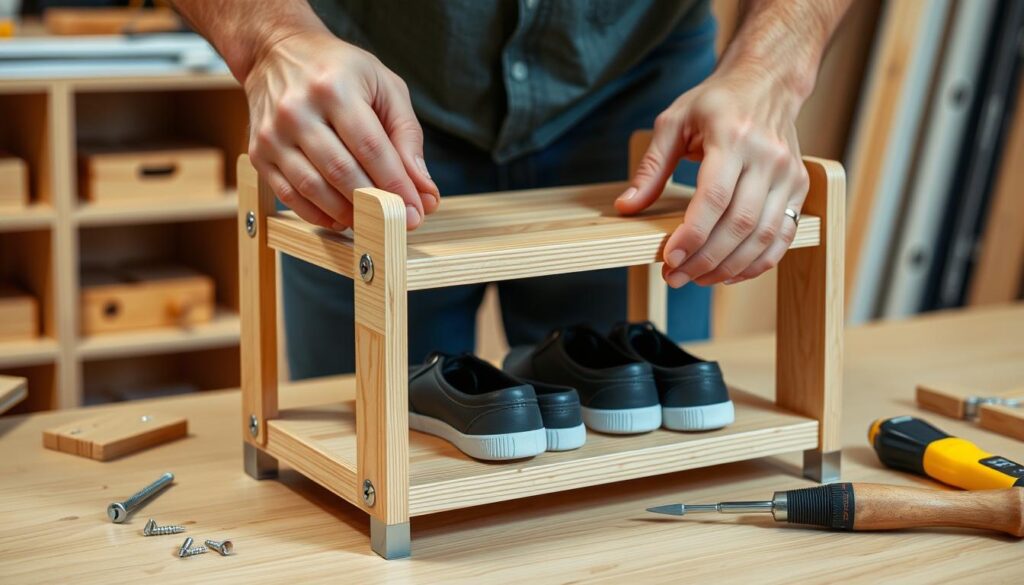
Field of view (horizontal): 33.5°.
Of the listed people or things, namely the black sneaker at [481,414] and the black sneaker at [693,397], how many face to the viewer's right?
0

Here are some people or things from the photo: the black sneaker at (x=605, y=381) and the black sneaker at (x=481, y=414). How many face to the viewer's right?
0

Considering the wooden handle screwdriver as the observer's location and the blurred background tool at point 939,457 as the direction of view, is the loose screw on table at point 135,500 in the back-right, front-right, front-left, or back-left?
back-left

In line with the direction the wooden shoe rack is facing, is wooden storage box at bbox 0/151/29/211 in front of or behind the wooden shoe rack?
behind
